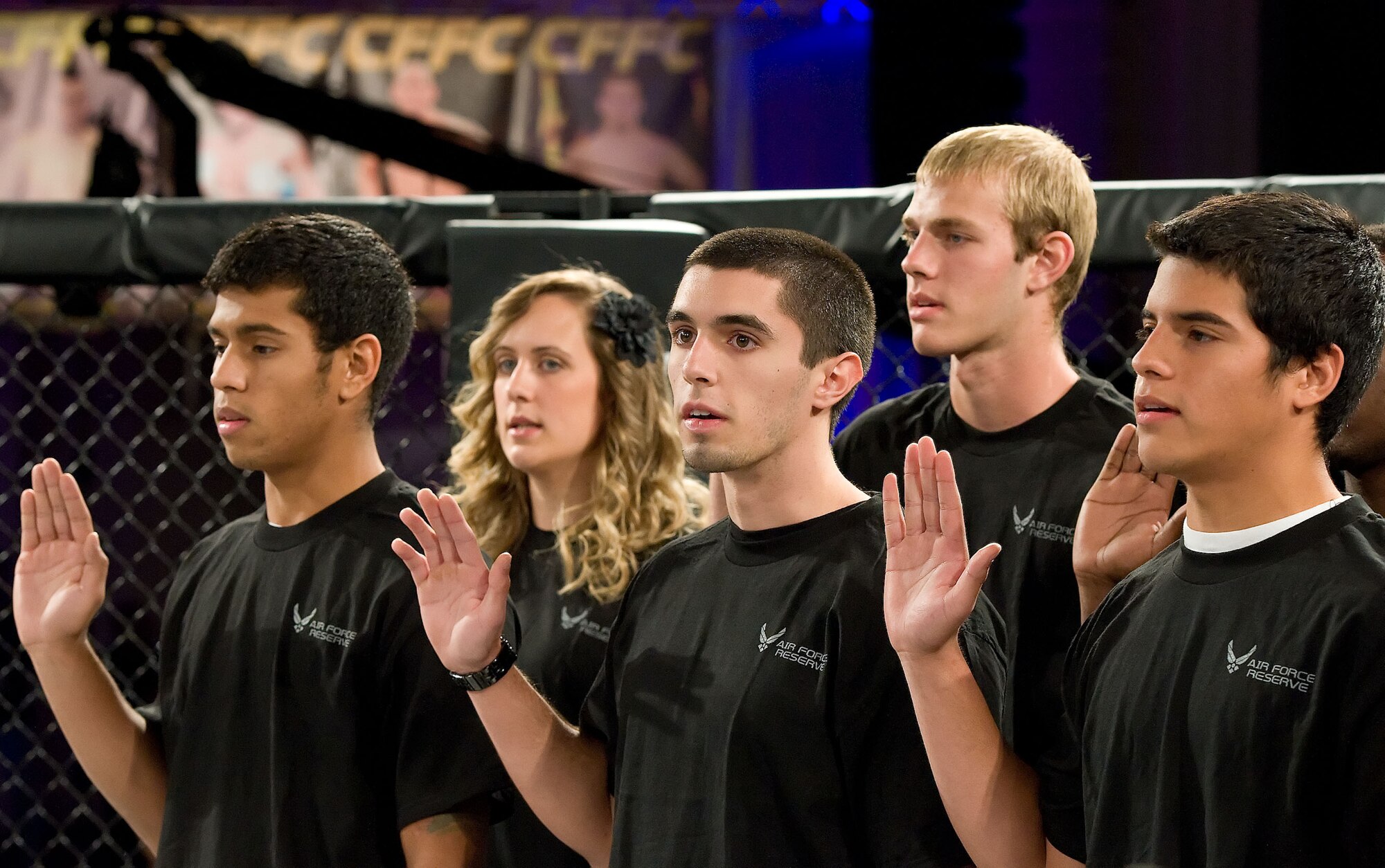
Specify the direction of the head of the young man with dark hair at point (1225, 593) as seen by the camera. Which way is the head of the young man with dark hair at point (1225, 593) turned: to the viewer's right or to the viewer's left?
to the viewer's left

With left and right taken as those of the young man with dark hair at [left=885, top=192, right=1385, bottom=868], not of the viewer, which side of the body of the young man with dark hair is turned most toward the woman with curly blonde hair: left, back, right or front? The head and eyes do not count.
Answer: right

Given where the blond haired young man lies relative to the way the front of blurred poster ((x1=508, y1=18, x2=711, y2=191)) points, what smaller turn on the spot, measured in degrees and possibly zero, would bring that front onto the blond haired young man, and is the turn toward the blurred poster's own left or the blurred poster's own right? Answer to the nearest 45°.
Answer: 0° — it already faces them

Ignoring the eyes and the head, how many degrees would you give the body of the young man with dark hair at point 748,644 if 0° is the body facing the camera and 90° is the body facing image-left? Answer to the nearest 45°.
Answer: approximately 45°
